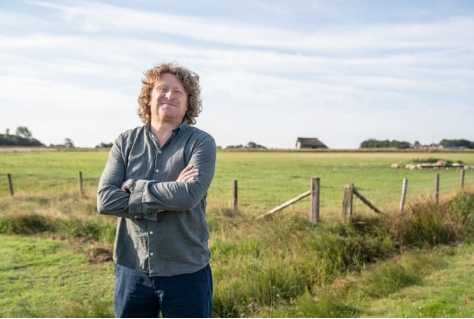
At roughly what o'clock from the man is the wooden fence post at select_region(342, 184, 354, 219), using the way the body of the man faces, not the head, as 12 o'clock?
The wooden fence post is roughly at 7 o'clock from the man.

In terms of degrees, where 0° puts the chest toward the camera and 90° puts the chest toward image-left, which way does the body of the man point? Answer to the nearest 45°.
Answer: approximately 0°
